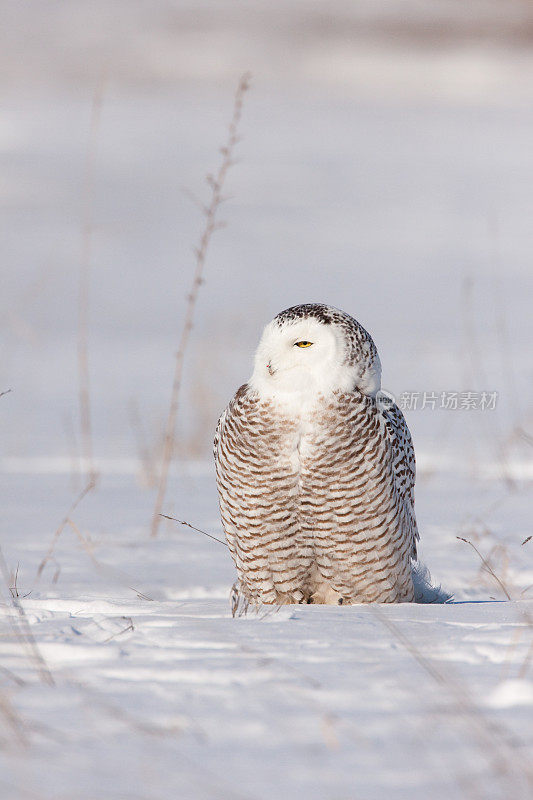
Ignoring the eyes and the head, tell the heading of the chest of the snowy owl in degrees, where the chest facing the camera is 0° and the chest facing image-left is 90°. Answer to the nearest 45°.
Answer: approximately 45°
